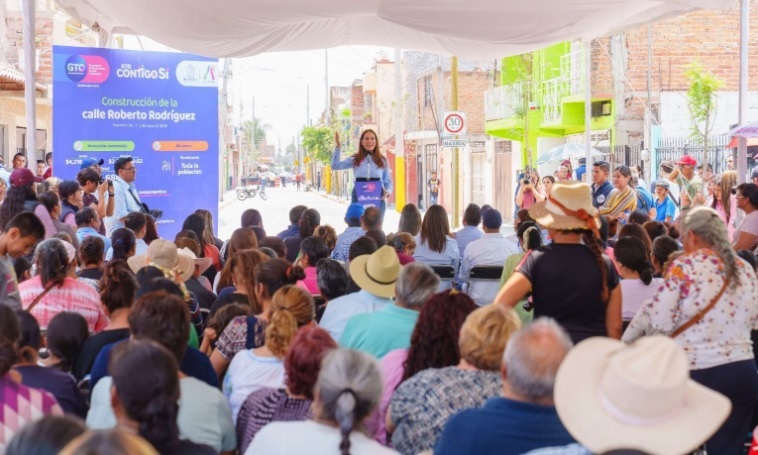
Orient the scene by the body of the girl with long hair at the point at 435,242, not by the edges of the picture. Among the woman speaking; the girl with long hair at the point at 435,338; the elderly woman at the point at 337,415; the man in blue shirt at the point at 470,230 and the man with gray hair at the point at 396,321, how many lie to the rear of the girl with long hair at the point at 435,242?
3

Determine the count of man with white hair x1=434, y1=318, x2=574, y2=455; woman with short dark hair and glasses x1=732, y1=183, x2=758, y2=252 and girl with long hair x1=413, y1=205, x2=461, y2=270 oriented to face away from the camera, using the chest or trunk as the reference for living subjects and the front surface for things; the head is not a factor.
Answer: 2

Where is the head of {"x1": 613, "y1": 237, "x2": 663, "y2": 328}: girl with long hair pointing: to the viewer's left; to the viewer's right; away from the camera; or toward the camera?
away from the camera

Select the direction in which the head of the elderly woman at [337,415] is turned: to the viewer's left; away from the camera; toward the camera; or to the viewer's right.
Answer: away from the camera

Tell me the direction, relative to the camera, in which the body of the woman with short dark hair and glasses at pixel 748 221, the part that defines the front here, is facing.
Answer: to the viewer's left

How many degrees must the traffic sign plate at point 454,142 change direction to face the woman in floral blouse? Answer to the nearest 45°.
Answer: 0° — it already faces them

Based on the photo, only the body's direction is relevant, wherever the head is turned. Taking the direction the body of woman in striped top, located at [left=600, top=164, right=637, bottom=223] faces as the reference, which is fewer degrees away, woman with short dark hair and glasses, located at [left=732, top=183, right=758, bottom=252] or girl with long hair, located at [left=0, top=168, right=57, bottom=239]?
the girl with long hair

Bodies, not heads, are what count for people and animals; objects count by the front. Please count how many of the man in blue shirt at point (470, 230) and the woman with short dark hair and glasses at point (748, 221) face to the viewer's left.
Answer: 1

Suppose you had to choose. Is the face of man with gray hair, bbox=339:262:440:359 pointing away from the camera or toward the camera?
away from the camera

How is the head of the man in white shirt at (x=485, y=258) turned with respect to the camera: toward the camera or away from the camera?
away from the camera

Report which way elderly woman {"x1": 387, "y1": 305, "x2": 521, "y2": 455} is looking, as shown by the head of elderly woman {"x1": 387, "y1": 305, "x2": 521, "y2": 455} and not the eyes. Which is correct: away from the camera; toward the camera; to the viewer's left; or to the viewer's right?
away from the camera

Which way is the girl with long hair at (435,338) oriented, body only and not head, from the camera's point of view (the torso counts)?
away from the camera

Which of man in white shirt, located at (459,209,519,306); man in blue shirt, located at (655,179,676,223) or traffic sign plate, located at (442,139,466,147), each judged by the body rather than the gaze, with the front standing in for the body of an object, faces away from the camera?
the man in white shirt
